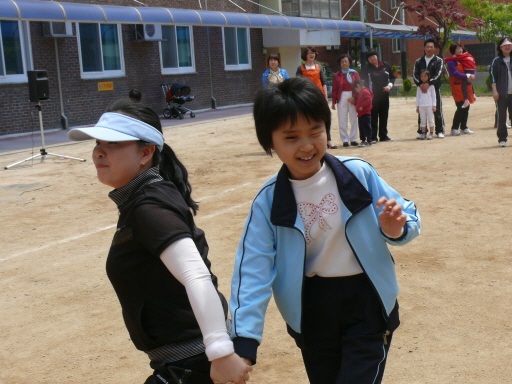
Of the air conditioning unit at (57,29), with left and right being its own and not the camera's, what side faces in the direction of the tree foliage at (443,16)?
left

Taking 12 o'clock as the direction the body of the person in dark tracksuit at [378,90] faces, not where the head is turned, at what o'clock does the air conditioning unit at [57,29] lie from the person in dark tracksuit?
The air conditioning unit is roughly at 4 o'clock from the person in dark tracksuit.

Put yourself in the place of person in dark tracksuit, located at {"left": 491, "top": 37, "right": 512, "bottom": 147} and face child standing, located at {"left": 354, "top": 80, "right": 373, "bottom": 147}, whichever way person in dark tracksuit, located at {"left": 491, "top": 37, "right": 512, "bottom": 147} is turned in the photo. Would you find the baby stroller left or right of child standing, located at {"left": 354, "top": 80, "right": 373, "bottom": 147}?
right

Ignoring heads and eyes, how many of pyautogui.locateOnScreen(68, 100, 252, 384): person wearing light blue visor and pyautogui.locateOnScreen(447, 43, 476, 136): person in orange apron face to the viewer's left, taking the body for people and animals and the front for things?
1

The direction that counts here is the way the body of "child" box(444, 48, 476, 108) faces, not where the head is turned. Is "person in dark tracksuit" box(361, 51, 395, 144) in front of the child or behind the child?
in front

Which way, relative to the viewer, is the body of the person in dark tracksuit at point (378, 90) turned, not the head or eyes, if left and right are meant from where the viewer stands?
facing the viewer

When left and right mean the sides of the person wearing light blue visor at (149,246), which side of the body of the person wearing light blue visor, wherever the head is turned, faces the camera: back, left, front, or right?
left
